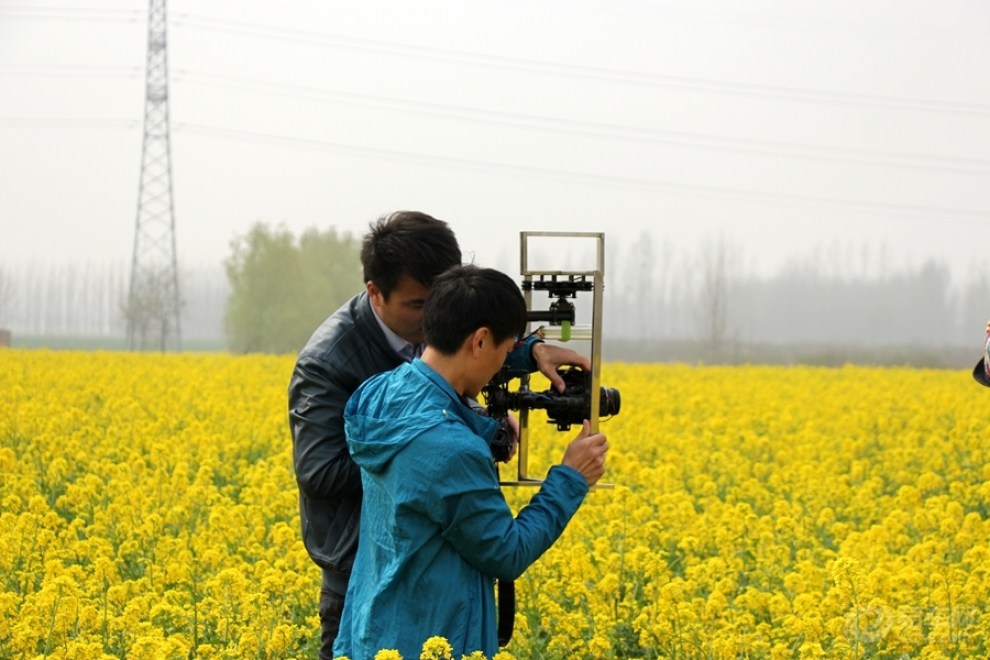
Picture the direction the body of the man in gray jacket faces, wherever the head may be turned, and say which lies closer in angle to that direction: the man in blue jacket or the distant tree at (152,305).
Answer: the man in blue jacket

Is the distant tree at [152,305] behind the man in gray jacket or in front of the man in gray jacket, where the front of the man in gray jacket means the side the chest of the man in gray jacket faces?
behind

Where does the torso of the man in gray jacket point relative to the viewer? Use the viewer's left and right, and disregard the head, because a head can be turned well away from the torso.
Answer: facing the viewer and to the right of the viewer
